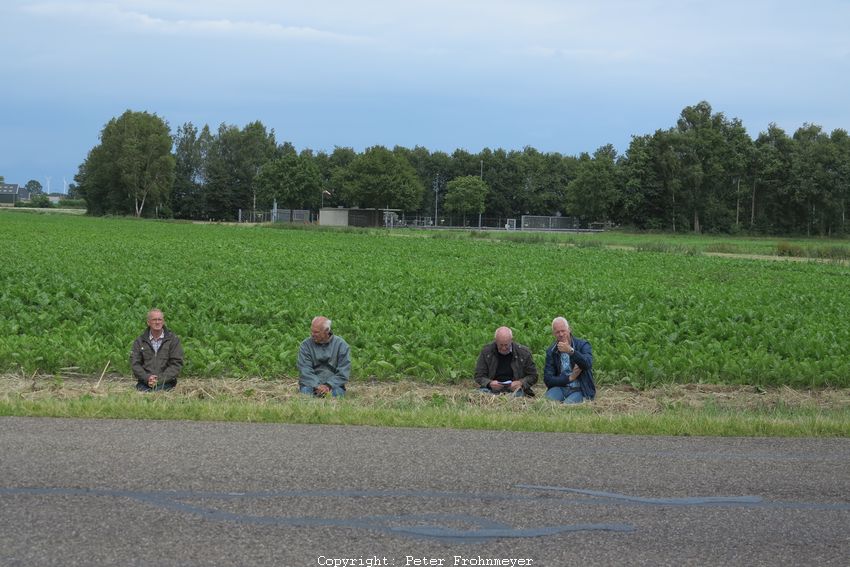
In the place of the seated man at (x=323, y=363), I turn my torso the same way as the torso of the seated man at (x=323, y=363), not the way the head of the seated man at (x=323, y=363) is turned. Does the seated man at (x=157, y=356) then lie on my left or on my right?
on my right

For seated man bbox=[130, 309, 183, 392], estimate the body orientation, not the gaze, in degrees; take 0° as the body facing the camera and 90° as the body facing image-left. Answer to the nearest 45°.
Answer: approximately 0°

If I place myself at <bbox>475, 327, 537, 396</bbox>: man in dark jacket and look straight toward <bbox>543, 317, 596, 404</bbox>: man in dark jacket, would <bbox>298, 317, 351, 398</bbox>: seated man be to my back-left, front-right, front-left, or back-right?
back-right

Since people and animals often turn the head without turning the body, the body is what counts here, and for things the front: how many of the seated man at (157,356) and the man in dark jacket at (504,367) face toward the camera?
2

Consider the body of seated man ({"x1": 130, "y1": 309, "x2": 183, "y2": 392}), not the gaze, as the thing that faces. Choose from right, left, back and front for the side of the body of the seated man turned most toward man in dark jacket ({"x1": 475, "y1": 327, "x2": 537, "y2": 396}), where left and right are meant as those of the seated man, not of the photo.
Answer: left

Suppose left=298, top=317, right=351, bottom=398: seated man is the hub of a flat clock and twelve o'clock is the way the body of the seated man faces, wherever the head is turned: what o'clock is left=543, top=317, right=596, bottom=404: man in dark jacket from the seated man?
The man in dark jacket is roughly at 9 o'clock from the seated man.

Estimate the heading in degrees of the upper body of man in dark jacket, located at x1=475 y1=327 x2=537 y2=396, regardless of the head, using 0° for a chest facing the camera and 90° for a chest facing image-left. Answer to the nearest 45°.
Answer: approximately 0°

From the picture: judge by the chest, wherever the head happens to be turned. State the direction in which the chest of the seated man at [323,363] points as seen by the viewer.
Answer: toward the camera

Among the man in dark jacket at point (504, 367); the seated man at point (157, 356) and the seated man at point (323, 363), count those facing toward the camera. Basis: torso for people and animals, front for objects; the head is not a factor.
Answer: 3

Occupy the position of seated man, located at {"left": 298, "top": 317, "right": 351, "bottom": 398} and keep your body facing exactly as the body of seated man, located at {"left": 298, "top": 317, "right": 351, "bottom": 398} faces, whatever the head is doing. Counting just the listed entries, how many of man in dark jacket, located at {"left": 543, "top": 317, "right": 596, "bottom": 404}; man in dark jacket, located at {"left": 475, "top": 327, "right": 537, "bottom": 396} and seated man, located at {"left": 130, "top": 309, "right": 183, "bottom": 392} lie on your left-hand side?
2
